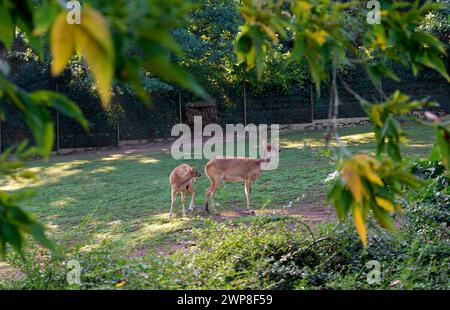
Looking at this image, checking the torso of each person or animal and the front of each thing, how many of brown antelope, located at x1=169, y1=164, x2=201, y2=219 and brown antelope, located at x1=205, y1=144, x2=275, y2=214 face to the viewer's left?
0

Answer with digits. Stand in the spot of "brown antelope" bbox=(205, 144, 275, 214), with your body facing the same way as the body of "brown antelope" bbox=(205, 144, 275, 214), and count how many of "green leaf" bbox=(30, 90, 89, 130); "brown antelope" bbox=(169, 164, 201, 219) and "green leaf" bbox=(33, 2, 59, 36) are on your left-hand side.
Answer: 0

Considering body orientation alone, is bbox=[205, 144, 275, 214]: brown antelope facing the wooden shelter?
no

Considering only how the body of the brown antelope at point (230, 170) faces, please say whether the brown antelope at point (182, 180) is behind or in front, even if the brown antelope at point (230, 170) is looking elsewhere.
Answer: behind

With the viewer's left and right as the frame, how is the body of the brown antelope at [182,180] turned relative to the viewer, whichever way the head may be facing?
facing away from the viewer and to the right of the viewer

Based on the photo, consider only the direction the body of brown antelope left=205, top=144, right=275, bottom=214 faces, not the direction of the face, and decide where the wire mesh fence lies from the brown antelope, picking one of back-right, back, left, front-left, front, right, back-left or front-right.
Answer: left

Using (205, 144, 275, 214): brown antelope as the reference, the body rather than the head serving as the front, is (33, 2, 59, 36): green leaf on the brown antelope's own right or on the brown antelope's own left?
on the brown antelope's own right

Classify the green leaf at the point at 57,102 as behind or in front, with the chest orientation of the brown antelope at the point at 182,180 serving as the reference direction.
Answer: behind

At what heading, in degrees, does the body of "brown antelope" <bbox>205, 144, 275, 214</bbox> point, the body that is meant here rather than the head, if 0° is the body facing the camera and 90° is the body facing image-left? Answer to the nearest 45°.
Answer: approximately 270°

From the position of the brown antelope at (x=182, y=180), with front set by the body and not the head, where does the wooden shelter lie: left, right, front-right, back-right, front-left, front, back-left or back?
front-left
